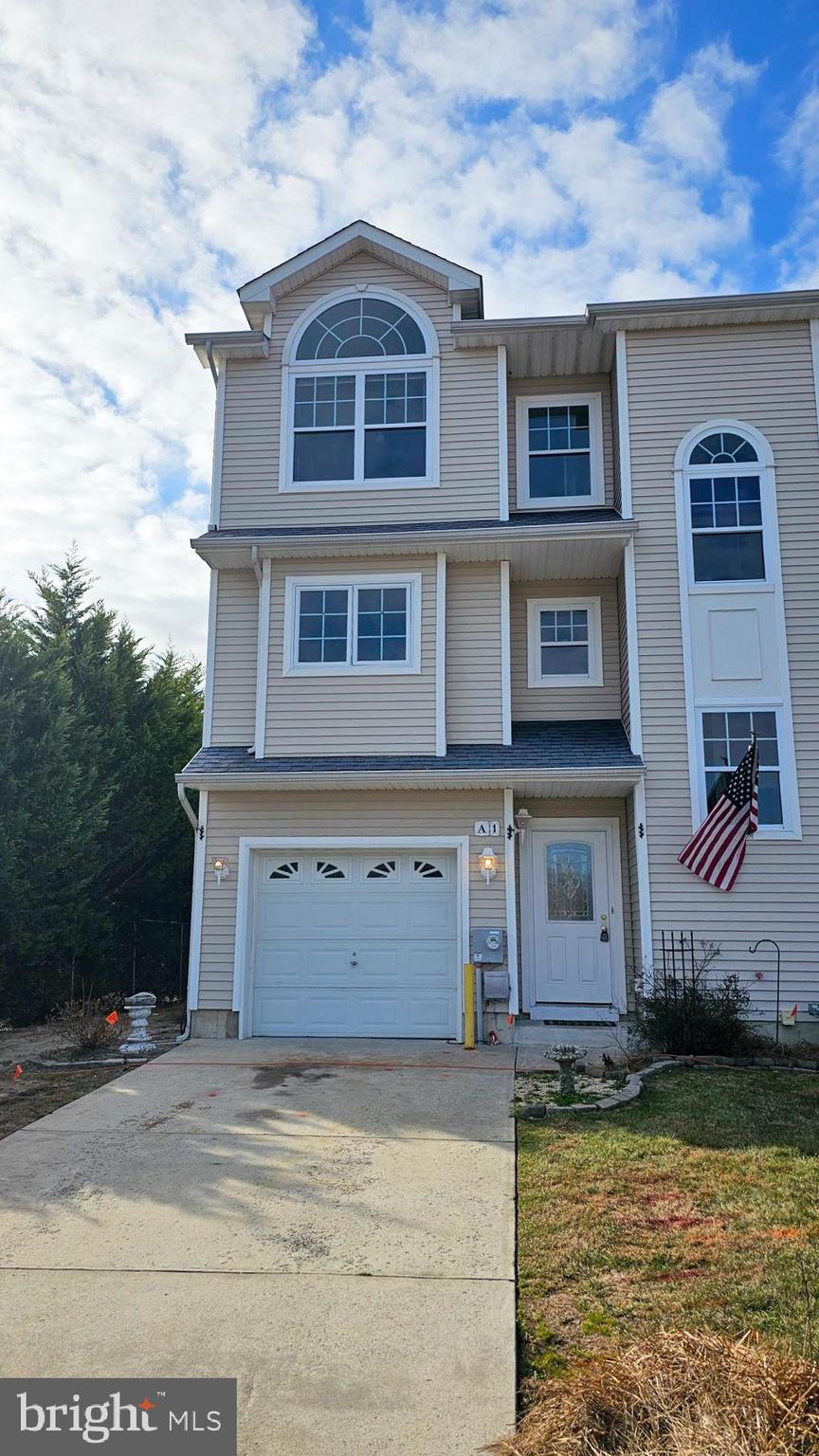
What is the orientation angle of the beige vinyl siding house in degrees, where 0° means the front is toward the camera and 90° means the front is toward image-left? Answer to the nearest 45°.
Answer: approximately 0°

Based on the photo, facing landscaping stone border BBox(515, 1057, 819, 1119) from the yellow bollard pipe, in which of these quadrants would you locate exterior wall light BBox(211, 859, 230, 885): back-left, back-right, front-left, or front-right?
back-right

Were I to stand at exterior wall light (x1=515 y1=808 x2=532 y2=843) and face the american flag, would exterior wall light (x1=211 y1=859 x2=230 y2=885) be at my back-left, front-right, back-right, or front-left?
back-right
